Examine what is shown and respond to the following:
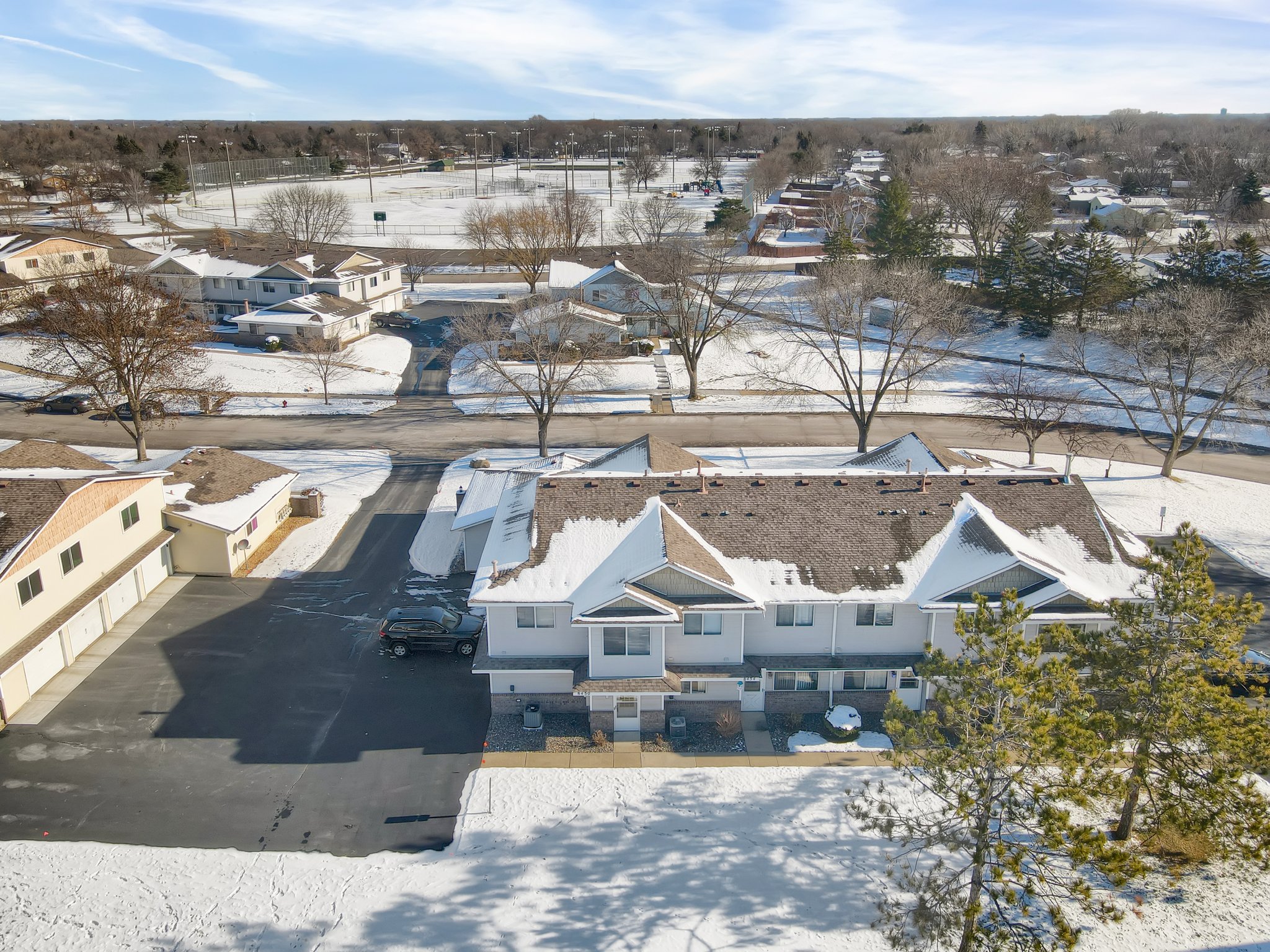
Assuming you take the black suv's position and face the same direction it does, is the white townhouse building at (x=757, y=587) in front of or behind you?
in front

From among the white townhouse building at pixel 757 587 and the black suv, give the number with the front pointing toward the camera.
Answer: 1

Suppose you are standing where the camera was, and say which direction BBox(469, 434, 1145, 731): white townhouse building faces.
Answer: facing the viewer

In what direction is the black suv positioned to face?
to the viewer's right

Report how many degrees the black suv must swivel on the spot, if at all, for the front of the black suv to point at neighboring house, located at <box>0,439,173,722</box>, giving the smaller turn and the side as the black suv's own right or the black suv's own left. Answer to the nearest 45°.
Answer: approximately 180°

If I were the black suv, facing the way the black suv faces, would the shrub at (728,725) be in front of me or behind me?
in front

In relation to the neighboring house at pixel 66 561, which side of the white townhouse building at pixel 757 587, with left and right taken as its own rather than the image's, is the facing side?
right

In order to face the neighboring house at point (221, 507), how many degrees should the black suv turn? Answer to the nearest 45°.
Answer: approximately 135° to its left

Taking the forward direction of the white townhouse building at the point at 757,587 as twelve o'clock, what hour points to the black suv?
The black suv is roughly at 3 o'clock from the white townhouse building.

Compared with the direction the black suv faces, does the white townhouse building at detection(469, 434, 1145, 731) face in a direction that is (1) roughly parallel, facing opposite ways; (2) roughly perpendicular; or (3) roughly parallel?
roughly perpendicular

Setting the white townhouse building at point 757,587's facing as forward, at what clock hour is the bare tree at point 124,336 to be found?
The bare tree is roughly at 4 o'clock from the white townhouse building.

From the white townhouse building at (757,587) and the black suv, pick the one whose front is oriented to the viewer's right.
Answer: the black suv

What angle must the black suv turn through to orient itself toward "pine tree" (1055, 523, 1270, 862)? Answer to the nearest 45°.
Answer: approximately 45° to its right
